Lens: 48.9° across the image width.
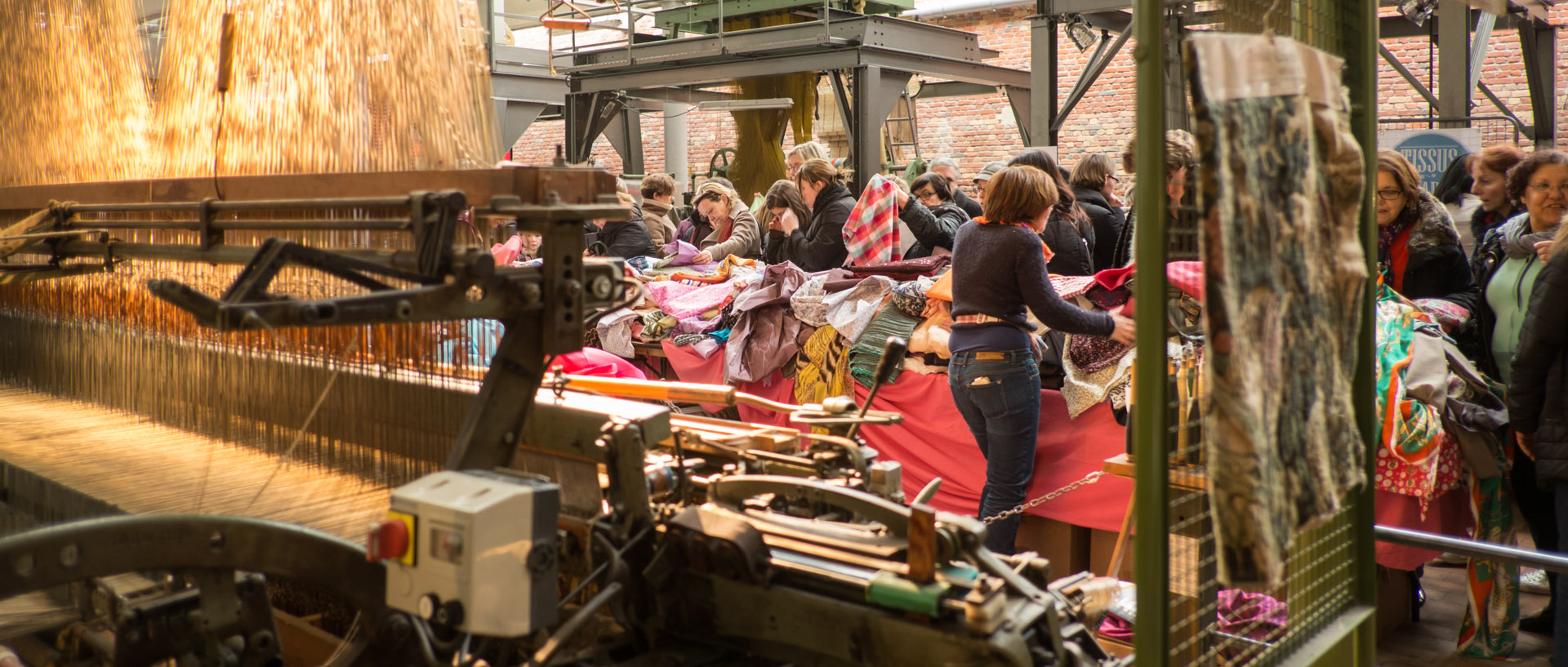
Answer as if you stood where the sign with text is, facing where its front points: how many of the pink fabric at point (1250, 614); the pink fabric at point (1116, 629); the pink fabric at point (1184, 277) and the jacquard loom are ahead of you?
4

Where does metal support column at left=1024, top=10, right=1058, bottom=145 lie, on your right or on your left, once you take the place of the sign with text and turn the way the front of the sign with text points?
on your right

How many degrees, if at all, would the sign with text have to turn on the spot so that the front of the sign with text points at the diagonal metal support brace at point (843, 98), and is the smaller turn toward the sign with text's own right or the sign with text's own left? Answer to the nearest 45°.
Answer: approximately 90° to the sign with text's own right

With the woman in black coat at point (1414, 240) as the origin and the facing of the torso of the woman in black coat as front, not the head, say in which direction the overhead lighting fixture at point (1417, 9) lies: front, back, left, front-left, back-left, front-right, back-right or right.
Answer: back-right

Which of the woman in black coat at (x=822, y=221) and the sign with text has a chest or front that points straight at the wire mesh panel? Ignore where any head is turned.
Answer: the sign with text

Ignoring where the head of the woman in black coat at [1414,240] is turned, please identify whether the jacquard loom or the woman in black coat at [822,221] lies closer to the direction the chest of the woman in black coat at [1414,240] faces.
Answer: the jacquard loom

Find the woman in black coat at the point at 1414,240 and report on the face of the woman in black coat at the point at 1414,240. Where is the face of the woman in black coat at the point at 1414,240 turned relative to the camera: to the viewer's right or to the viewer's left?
to the viewer's left

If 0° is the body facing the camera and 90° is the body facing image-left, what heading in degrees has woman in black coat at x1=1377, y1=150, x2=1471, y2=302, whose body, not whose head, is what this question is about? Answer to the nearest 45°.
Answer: approximately 45°
